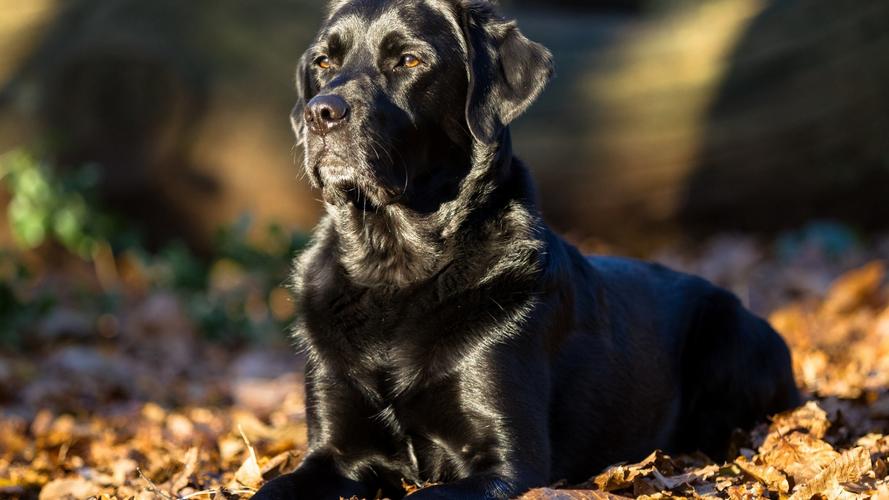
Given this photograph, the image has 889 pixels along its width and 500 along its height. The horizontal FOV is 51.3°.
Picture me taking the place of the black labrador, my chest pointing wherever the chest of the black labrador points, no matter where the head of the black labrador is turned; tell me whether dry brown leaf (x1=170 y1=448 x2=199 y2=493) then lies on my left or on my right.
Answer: on my right

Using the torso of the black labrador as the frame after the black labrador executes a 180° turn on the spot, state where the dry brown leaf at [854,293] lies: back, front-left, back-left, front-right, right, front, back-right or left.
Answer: front

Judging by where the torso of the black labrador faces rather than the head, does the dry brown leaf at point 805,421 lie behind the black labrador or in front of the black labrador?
behind

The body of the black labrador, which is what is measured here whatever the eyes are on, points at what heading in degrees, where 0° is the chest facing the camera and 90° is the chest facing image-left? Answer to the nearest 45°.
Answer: approximately 45°
